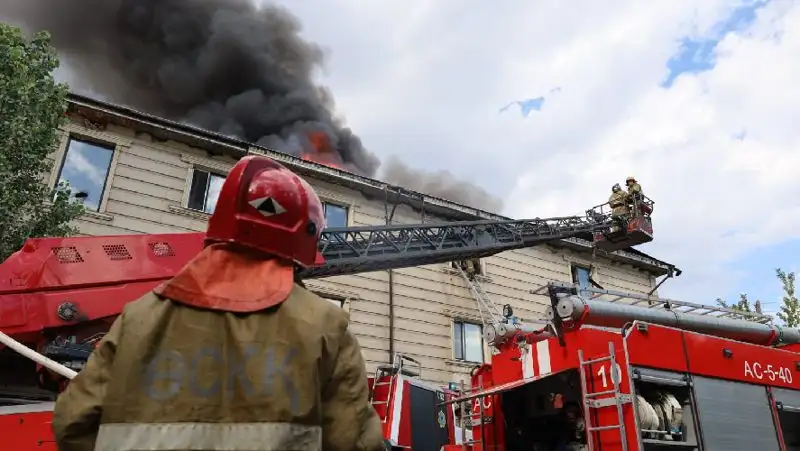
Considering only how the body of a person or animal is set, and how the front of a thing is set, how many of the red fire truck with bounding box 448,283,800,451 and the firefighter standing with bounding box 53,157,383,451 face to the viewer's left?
0

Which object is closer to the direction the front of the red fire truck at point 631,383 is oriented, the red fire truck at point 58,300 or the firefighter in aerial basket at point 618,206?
the firefighter in aerial basket

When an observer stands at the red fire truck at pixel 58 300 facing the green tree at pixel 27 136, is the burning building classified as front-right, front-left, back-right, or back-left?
front-right

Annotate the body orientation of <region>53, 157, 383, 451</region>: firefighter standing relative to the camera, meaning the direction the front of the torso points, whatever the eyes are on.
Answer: away from the camera

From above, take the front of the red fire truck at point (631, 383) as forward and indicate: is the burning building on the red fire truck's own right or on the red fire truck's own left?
on the red fire truck's own left

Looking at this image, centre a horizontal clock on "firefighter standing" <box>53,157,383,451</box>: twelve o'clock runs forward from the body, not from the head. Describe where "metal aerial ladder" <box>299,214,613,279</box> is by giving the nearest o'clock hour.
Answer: The metal aerial ladder is roughly at 1 o'clock from the firefighter standing.

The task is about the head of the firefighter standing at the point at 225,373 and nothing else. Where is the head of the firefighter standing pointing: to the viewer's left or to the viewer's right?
to the viewer's right

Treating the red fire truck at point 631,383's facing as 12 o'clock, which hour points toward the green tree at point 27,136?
The green tree is roughly at 7 o'clock from the red fire truck.

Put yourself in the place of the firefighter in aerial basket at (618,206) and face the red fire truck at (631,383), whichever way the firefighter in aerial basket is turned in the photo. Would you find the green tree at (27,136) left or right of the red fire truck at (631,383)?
right

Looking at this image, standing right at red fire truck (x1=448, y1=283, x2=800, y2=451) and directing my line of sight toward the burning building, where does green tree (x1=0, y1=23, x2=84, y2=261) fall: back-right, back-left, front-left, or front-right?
front-left

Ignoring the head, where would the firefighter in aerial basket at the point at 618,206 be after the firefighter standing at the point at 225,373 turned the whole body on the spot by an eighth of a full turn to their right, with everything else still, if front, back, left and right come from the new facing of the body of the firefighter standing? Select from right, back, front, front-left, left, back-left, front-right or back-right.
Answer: front

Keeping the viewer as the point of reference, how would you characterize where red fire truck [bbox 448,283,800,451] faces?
facing away from the viewer and to the right of the viewer

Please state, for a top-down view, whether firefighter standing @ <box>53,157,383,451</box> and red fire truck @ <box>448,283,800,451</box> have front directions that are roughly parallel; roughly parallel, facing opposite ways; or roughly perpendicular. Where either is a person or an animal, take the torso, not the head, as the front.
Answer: roughly perpendicular
